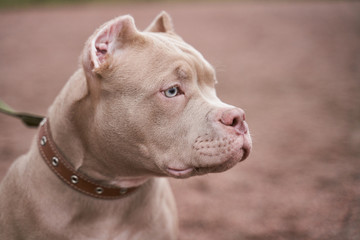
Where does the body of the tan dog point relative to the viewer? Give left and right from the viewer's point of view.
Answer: facing the viewer and to the right of the viewer
